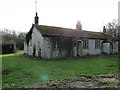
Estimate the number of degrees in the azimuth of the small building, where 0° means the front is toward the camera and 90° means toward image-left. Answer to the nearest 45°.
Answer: approximately 315°
